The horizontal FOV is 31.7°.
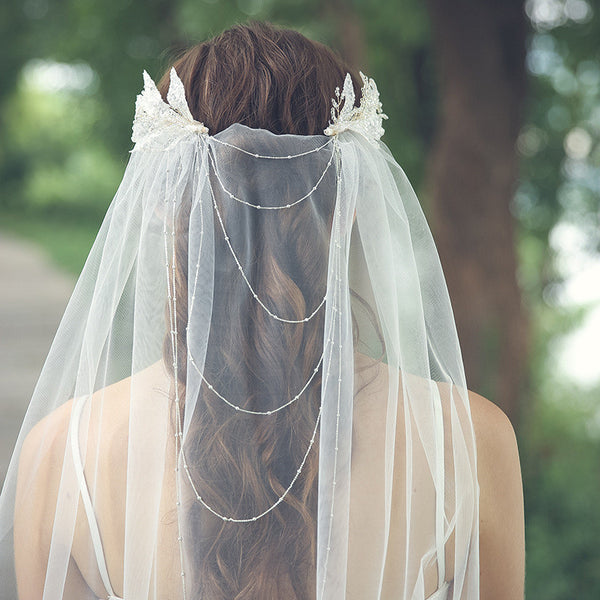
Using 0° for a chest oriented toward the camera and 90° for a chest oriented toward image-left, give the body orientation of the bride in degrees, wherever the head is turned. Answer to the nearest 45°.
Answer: approximately 180°

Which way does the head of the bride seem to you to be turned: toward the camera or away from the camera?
away from the camera

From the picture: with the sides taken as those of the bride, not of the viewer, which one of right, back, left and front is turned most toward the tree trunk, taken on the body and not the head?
front
